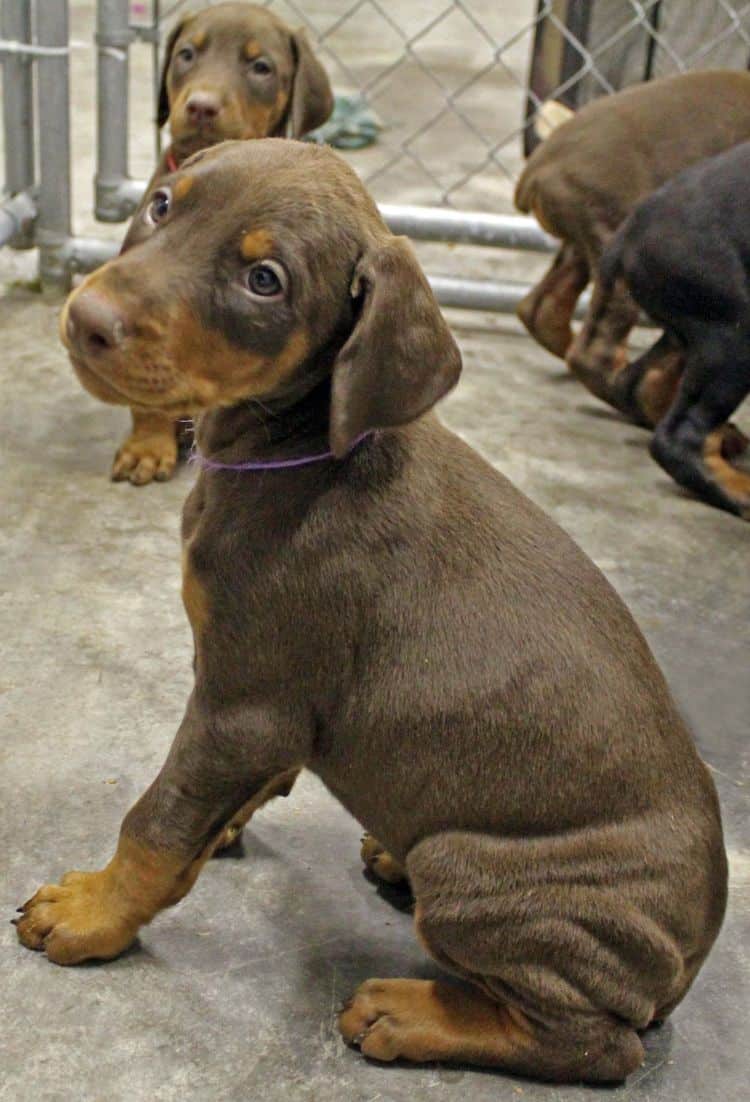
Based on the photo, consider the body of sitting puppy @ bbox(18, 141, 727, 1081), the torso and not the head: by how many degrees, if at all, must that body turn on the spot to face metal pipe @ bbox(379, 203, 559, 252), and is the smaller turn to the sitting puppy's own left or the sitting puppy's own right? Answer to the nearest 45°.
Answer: approximately 90° to the sitting puppy's own right

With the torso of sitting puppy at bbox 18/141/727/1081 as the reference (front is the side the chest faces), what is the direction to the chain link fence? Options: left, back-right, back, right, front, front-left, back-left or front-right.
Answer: right

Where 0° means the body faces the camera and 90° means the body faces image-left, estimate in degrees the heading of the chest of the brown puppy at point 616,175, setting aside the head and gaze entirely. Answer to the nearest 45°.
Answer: approximately 270°

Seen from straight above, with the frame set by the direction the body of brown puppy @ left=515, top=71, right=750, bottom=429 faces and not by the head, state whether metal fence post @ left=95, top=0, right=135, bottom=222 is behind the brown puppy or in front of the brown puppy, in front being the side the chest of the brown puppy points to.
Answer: behind

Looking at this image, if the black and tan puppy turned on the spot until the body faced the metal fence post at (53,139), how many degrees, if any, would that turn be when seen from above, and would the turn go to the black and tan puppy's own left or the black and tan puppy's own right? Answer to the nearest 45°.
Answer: approximately 180°

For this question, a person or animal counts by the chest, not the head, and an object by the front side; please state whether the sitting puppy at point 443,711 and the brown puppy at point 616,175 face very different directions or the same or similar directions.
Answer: very different directions

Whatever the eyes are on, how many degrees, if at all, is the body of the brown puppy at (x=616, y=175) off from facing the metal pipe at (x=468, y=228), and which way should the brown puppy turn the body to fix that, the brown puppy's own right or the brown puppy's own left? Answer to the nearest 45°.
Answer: approximately 135° to the brown puppy's own left

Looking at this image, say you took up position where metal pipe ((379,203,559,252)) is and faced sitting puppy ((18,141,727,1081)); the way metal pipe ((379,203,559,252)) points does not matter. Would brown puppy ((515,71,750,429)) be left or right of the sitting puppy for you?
left

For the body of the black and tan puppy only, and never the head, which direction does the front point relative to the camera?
to the viewer's right

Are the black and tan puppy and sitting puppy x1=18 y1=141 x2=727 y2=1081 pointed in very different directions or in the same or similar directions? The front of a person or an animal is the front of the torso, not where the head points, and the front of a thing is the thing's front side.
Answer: very different directions

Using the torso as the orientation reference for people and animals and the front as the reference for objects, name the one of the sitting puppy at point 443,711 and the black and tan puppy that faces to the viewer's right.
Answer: the black and tan puppy

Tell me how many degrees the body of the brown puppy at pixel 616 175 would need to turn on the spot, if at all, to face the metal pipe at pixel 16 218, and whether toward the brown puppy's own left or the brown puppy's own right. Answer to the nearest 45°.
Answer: approximately 180°

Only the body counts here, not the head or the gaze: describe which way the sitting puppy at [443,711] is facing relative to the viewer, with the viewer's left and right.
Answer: facing to the left of the viewer
